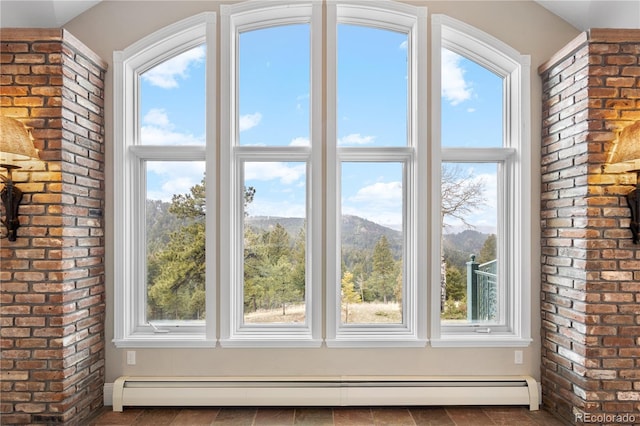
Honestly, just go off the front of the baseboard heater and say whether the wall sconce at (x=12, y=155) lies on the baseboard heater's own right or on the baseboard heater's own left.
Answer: on the baseboard heater's own right

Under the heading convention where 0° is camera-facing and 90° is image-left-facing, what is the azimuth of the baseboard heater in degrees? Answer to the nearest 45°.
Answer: approximately 0°
